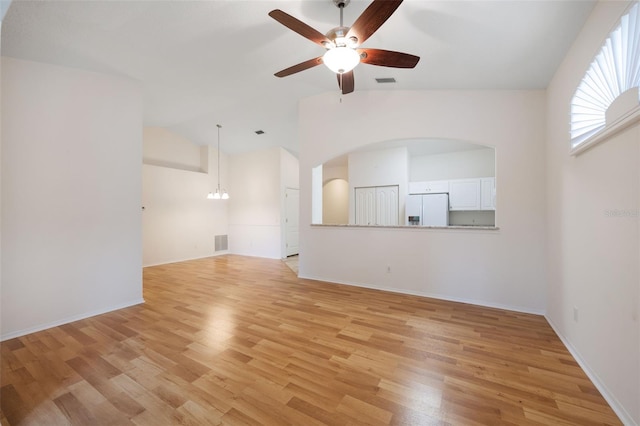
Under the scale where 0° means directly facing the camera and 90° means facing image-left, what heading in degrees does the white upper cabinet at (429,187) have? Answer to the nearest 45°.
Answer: approximately 0°

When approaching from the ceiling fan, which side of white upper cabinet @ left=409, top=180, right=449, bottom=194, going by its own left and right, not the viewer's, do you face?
front

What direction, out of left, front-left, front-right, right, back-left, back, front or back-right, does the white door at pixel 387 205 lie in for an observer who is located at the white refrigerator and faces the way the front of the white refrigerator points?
right

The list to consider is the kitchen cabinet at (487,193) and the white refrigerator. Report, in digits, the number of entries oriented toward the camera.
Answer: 2

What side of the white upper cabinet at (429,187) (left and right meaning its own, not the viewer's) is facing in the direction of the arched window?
front

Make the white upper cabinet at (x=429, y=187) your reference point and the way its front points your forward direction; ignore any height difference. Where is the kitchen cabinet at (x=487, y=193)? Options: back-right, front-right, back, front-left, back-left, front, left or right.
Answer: left

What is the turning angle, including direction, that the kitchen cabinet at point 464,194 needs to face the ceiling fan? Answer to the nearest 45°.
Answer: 0° — it already faces it
